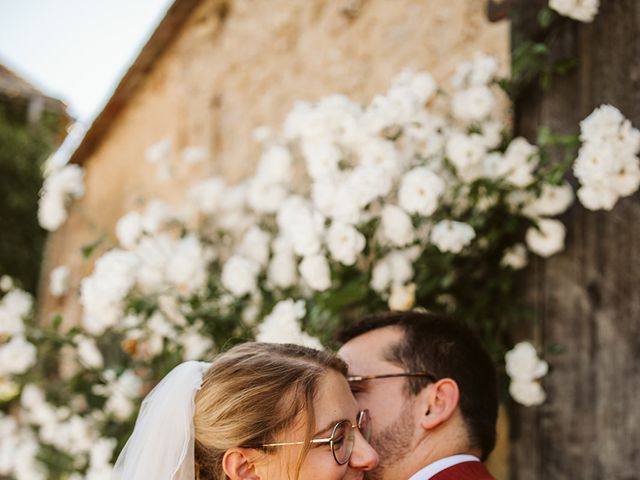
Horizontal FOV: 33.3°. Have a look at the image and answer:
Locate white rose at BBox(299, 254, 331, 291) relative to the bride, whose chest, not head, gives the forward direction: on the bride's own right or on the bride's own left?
on the bride's own left

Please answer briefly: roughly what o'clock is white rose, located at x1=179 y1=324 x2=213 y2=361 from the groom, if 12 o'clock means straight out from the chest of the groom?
The white rose is roughly at 2 o'clock from the groom.

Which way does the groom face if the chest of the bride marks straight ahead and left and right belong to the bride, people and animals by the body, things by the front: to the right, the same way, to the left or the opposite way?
the opposite way

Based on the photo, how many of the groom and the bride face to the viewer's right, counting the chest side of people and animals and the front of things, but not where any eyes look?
1

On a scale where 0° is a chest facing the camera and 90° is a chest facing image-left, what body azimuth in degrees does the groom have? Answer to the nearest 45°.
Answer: approximately 90°

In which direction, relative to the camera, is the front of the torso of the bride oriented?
to the viewer's right

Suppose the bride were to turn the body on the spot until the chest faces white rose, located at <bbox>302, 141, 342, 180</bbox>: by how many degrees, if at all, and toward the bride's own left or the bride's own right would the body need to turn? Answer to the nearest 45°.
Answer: approximately 45° to the bride's own left

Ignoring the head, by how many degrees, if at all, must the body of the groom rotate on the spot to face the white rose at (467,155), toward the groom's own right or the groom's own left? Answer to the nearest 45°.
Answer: approximately 135° to the groom's own right

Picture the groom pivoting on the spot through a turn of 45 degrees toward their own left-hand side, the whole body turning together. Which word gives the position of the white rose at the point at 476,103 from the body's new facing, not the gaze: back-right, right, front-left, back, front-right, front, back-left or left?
back

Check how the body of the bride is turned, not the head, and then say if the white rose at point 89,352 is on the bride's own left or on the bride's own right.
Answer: on the bride's own left
